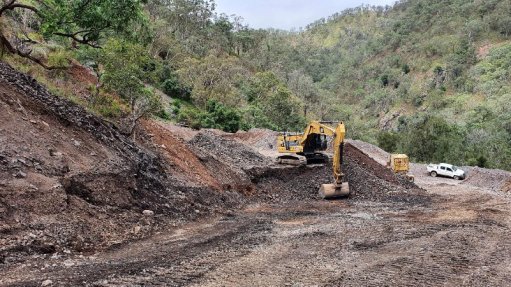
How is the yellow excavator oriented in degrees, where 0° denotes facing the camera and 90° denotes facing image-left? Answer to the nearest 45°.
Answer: approximately 315°

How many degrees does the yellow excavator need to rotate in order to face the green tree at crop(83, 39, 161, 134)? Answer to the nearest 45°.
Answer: approximately 90° to its right

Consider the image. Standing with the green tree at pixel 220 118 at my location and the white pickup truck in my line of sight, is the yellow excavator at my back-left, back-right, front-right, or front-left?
front-right

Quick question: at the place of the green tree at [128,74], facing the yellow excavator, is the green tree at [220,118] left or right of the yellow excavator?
left

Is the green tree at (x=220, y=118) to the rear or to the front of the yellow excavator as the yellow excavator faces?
to the rear

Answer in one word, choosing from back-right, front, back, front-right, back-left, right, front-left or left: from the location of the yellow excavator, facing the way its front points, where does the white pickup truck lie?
left
